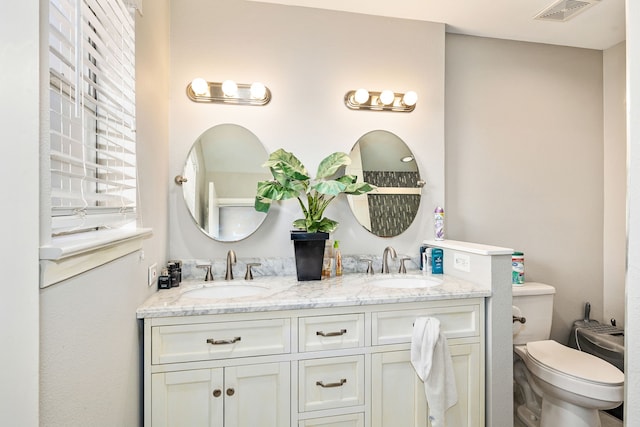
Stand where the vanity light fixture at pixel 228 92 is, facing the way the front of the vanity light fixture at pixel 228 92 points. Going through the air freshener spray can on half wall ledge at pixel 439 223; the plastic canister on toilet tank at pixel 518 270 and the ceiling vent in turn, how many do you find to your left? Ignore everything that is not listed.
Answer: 3

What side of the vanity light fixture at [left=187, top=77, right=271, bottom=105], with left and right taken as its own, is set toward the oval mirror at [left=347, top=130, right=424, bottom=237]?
left

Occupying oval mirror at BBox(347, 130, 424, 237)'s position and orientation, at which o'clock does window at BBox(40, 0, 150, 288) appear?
The window is roughly at 1 o'clock from the oval mirror.

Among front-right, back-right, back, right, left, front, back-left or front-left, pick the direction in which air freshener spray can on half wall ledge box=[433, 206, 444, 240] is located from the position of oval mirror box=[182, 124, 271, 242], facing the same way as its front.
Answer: left

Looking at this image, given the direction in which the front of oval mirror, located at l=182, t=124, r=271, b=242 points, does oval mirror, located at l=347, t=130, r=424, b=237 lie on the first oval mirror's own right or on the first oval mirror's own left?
on the first oval mirror's own left

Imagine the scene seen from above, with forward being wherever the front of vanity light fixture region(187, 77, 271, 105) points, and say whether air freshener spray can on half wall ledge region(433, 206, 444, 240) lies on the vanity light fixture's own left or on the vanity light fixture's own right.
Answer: on the vanity light fixture's own left

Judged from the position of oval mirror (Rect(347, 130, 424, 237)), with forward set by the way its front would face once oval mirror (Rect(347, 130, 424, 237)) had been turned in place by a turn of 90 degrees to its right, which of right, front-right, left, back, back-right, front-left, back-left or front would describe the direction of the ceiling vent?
back

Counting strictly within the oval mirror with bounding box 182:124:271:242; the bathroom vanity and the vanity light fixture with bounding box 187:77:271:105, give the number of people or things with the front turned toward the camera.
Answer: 3
